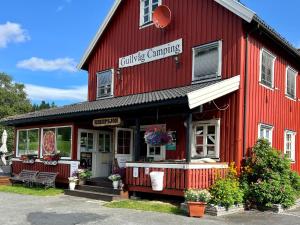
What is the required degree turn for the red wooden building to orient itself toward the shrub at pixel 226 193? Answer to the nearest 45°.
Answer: approximately 45° to its left

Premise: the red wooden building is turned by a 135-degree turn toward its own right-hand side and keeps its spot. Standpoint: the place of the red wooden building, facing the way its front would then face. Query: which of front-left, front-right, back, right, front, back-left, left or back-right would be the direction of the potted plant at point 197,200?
back

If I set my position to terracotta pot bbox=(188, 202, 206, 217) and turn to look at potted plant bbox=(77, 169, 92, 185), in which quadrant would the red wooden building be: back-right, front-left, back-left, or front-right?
front-right

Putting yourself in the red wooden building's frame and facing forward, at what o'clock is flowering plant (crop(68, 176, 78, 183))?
The flowering plant is roughly at 2 o'clock from the red wooden building.

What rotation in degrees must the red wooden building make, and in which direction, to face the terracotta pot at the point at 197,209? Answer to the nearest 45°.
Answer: approximately 45° to its left

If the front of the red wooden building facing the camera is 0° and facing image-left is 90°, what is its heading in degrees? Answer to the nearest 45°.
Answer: approximately 45°

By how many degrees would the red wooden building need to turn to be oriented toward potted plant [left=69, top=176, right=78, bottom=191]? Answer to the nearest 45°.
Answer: approximately 45° to its right
